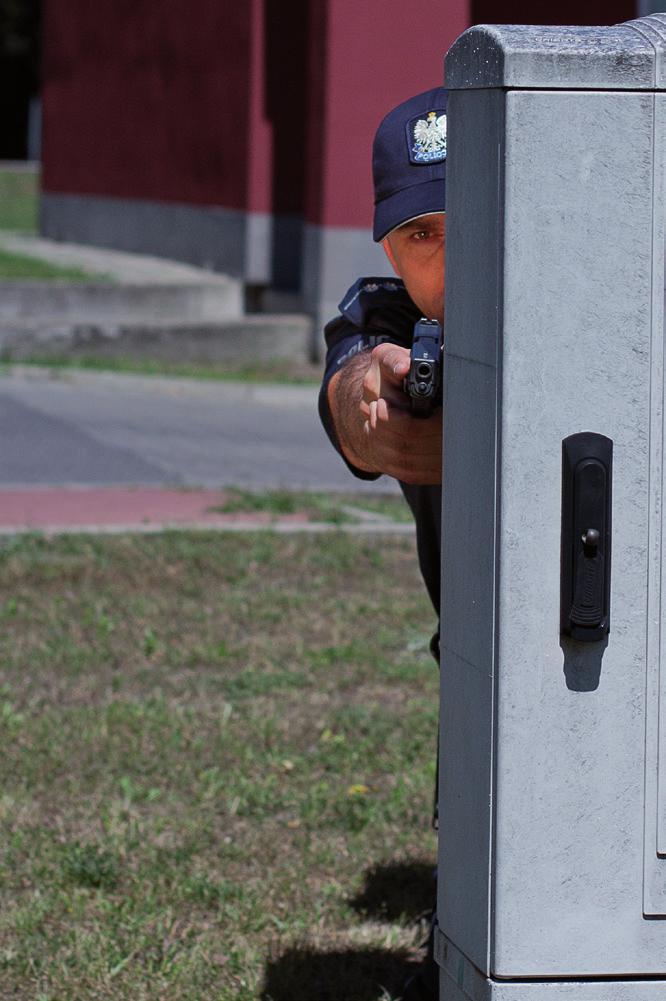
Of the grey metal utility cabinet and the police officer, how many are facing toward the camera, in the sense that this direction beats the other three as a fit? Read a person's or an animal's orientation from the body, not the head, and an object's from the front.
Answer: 2

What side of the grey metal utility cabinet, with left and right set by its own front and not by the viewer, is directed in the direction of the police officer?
back

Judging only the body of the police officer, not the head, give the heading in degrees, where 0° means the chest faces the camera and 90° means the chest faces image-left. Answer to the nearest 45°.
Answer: approximately 0°

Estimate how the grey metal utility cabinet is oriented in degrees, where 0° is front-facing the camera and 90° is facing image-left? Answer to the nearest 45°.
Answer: approximately 0°

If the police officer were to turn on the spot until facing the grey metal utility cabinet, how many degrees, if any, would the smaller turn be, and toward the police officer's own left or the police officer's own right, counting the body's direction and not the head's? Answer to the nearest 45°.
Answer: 0° — they already face it
